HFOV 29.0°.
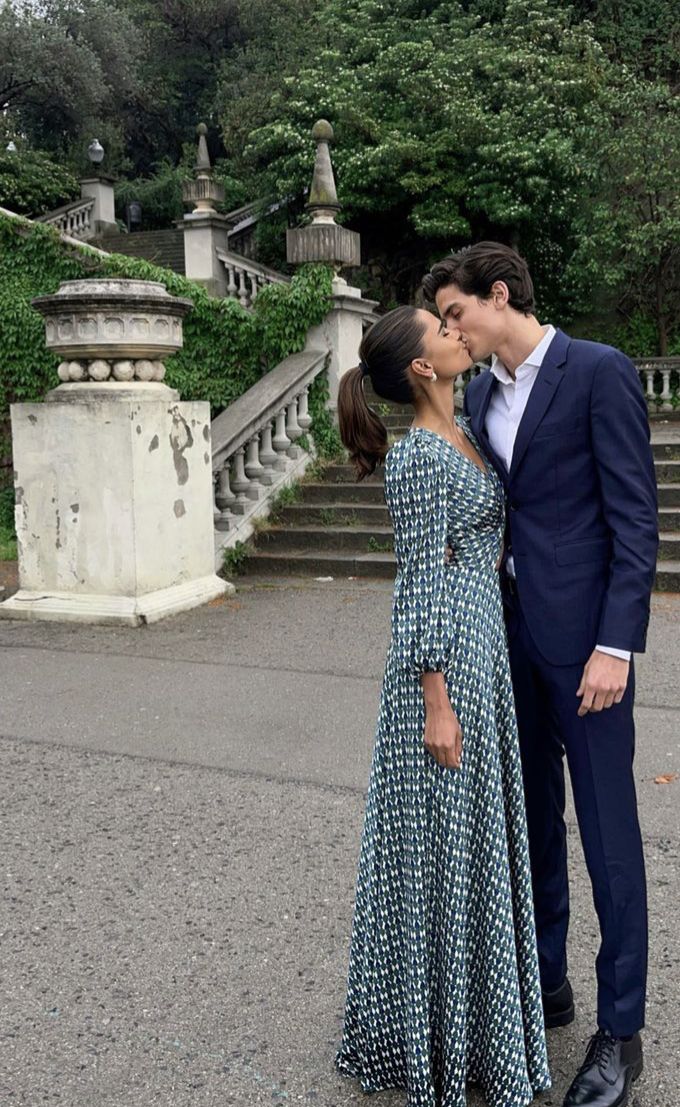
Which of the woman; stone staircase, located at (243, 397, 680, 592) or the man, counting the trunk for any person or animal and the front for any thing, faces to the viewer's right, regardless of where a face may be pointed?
the woman

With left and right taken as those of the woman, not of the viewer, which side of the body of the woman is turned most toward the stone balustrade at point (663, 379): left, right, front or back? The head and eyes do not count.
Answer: left

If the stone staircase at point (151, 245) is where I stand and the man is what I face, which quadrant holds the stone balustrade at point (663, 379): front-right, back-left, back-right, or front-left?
front-left

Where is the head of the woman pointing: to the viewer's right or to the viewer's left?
to the viewer's right

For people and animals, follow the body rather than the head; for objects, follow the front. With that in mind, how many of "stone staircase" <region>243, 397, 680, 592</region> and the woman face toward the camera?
1

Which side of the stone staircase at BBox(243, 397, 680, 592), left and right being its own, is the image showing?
front

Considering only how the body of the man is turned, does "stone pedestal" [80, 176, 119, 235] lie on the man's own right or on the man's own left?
on the man's own right

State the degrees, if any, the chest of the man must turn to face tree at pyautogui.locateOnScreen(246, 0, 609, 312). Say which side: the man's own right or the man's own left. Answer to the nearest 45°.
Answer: approximately 135° to the man's own right

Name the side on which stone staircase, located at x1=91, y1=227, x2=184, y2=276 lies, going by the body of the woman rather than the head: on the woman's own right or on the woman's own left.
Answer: on the woman's own left

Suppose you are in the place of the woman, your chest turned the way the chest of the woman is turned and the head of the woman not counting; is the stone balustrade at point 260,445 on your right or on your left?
on your left

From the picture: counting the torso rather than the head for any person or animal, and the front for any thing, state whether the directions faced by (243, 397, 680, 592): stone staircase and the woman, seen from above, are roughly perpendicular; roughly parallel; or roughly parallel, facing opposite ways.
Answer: roughly perpendicular

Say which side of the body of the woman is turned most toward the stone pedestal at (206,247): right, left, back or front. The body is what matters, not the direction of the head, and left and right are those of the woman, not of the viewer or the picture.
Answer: left

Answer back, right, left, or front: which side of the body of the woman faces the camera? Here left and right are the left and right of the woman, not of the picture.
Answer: right

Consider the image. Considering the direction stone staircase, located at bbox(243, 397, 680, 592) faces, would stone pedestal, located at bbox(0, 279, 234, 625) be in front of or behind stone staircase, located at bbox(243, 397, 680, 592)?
in front
